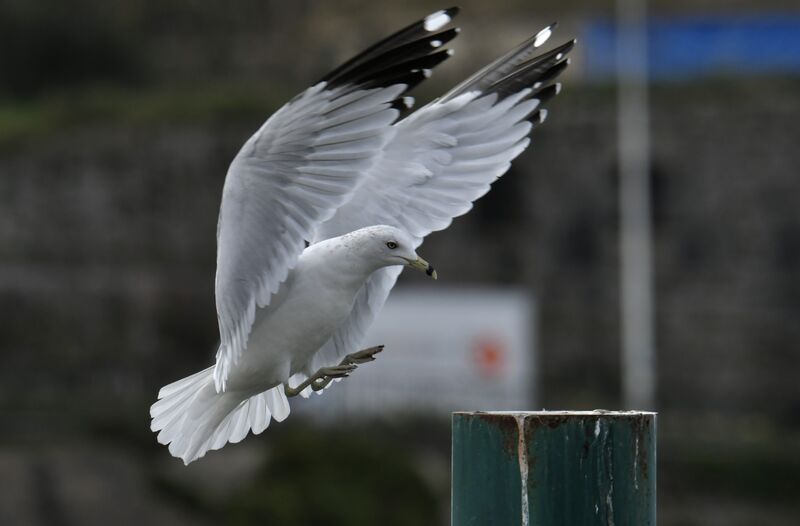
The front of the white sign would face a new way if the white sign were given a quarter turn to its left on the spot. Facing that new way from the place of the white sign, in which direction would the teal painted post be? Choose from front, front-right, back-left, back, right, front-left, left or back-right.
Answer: right

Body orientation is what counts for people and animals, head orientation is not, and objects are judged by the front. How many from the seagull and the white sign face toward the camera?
1

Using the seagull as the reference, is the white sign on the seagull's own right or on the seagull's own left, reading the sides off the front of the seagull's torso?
on the seagull's own left

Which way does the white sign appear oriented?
toward the camera

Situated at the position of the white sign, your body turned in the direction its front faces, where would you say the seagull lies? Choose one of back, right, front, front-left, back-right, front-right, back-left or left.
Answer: front

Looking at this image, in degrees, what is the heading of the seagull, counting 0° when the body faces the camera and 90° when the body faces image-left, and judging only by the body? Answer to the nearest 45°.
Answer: approximately 270°

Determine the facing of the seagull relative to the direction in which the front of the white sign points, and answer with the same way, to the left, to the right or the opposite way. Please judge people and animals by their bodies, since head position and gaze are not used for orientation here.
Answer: to the left

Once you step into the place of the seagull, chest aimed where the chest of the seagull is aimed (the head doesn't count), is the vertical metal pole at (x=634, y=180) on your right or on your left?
on your left

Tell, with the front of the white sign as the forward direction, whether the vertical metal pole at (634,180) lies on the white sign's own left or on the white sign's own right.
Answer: on the white sign's own left
